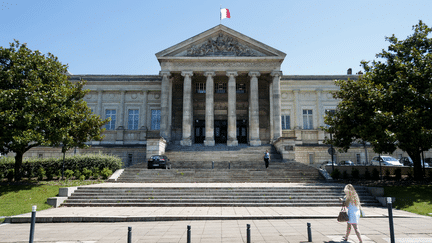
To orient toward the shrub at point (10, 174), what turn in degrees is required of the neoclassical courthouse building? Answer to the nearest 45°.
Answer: approximately 45° to its right

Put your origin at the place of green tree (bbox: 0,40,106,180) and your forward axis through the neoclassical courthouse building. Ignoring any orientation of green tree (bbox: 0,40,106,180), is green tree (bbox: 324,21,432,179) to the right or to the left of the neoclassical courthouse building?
right

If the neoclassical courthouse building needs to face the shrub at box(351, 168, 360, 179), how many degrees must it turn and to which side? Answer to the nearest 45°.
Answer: approximately 45° to its left

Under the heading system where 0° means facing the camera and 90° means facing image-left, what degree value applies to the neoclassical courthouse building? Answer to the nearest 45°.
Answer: approximately 0°
